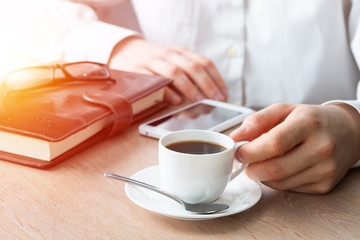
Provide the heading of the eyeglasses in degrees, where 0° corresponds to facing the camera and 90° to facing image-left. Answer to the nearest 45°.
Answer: approximately 0°
